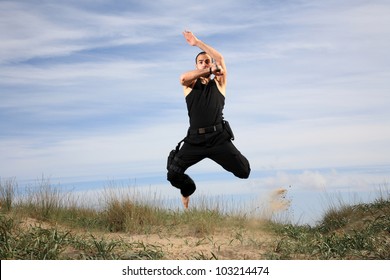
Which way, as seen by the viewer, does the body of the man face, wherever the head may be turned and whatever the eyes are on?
toward the camera

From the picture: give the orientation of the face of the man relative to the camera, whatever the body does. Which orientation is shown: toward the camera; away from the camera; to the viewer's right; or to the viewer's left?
toward the camera
